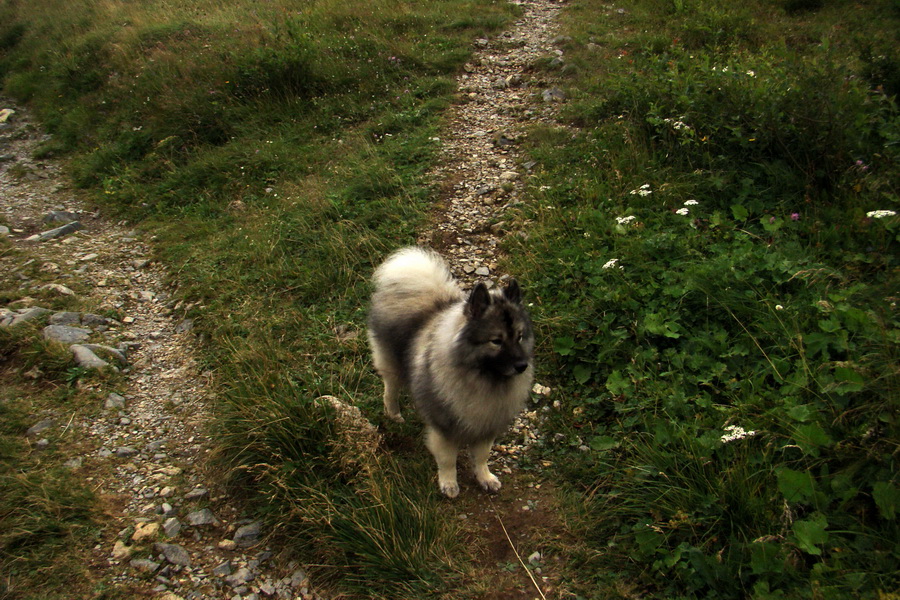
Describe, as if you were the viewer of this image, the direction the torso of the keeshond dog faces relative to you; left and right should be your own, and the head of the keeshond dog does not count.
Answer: facing the viewer and to the right of the viewer

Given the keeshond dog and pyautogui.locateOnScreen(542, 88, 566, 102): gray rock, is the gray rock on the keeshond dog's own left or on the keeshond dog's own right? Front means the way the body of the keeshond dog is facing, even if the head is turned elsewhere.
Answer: on the keeshond dog's own left

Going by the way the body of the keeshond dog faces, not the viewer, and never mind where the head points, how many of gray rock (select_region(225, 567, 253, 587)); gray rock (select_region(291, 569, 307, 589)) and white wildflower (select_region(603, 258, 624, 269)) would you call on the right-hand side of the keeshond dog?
2

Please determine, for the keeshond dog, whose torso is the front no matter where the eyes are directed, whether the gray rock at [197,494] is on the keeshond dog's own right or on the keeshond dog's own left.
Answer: on the keeshond dog's own right

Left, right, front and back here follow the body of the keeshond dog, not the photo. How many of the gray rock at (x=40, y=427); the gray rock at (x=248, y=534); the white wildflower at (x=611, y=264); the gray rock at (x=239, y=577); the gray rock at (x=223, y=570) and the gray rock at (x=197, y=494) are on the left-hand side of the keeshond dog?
1

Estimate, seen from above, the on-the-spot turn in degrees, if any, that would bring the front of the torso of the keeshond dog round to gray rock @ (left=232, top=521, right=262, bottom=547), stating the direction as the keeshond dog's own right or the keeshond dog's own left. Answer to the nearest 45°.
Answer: approximately 90° to the keeshond dog's own right

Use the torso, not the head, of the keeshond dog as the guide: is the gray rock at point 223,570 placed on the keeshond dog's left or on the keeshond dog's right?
on the keeshond dog's right

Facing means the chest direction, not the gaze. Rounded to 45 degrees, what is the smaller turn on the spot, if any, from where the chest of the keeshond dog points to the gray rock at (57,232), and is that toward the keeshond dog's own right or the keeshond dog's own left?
approximately 180°

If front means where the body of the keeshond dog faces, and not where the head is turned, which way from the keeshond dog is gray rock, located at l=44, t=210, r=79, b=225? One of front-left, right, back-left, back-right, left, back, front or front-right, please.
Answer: back
